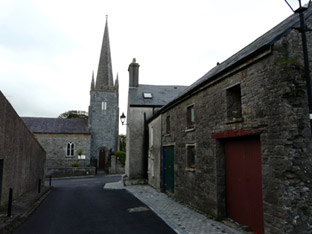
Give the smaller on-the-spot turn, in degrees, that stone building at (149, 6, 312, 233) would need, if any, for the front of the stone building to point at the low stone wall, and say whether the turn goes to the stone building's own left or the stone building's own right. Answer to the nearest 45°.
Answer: approximately 90° to the stone building's own right

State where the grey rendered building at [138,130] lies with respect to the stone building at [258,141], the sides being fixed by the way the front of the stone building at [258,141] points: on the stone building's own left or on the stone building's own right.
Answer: on the stone building's own right

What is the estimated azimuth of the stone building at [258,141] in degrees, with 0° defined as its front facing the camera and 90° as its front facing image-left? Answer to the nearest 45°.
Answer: approximately 45°

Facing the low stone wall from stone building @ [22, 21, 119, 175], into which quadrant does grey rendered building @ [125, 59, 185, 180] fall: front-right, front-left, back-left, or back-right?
front-left

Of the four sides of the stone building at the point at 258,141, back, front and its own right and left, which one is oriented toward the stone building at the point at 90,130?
right

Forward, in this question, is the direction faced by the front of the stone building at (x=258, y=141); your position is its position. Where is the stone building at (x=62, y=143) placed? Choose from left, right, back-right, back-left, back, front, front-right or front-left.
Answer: right
